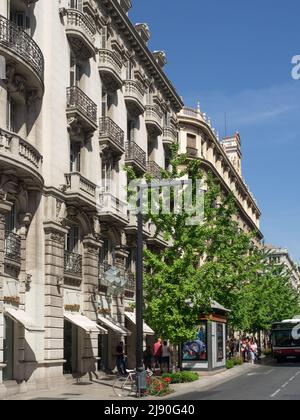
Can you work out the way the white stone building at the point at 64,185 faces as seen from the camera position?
facing the viewer and to the right of the viewer

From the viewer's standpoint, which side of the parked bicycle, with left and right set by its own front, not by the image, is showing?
right

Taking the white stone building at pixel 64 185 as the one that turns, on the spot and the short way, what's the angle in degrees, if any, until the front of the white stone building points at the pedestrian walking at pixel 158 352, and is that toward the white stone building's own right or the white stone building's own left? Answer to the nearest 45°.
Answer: approximately 90° to the white stone building's own left

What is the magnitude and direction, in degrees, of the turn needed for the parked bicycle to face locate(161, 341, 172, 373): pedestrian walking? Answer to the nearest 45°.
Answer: approximately 90° to its left

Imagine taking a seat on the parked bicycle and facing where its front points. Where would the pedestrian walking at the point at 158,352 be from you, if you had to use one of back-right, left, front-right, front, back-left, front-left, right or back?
left

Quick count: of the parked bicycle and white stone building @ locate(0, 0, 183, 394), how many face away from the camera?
0
